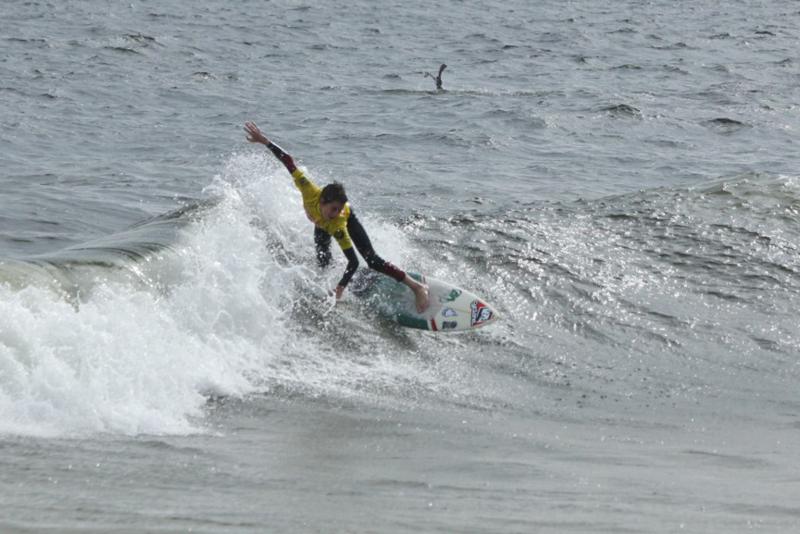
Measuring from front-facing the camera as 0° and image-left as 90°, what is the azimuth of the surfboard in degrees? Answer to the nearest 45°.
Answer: approximately 270°
